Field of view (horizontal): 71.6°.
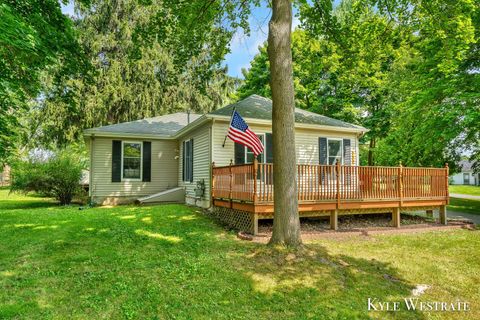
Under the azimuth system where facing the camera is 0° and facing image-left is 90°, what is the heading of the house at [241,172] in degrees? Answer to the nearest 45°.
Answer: approximately 0°

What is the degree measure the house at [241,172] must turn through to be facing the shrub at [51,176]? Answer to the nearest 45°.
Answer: approximately 90° to its right

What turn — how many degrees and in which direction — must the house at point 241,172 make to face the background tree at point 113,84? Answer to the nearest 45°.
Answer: approximately 135° to its right
